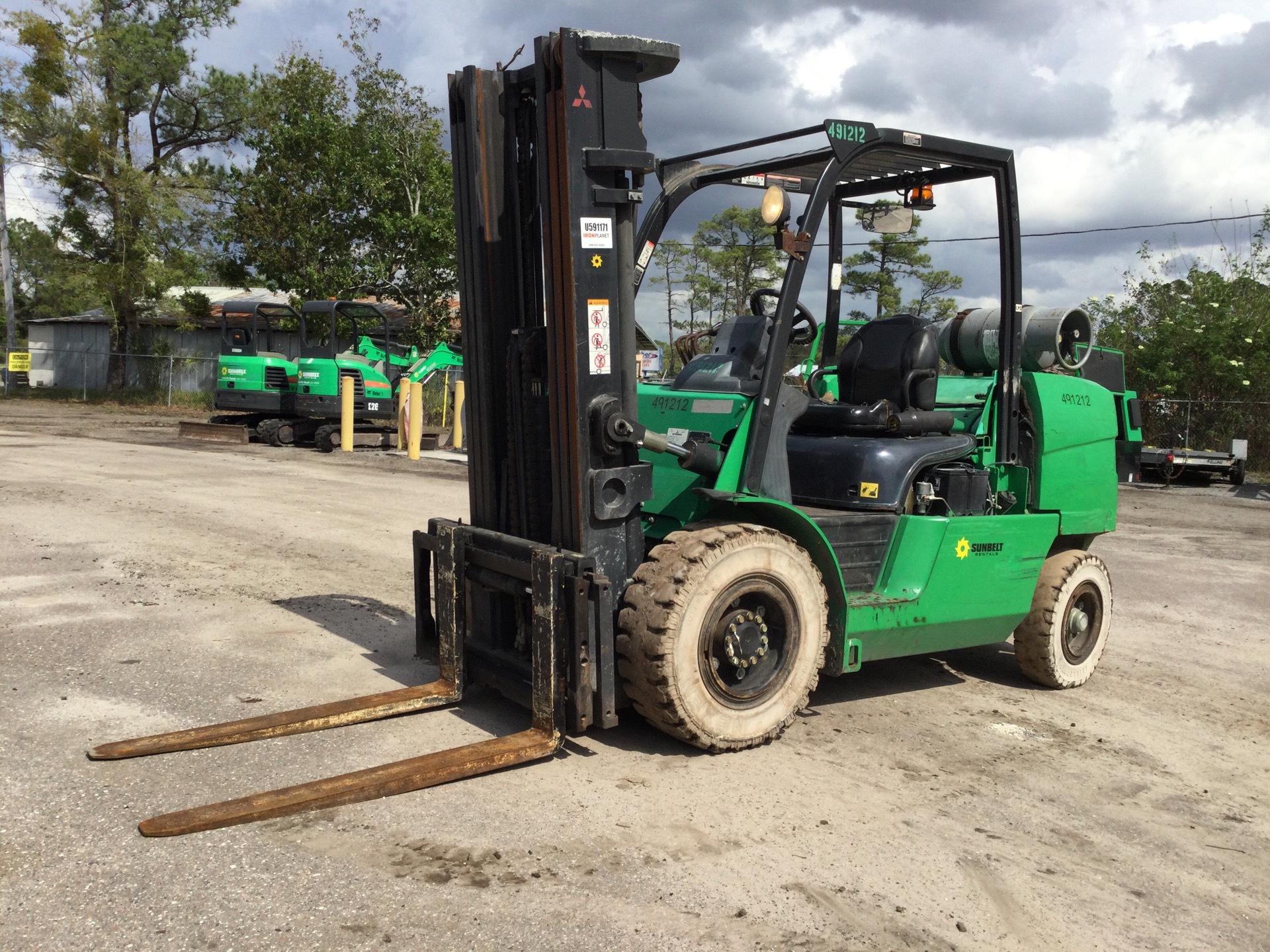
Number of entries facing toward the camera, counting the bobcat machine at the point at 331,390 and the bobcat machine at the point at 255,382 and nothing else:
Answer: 0

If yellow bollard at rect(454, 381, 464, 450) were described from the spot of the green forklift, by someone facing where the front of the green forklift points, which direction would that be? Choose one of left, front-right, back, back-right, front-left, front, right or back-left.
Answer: back-right

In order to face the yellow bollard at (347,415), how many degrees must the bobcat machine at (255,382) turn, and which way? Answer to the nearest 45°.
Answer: approximately 90° to its right

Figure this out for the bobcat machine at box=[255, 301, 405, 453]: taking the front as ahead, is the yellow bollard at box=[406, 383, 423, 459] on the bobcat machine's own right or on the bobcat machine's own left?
on the bobcat machine's own right

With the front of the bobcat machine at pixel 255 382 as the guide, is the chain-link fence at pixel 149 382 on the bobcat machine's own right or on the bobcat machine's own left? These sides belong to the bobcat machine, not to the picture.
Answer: on the bobcat machine's own left

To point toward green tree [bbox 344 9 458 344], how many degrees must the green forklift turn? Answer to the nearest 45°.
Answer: approximately 135° to its right

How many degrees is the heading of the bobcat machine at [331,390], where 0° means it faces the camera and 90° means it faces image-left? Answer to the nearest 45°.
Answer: approximately 225°

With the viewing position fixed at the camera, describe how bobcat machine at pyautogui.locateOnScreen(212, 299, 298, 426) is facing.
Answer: facing away from the viewer and to the right of the viewer
